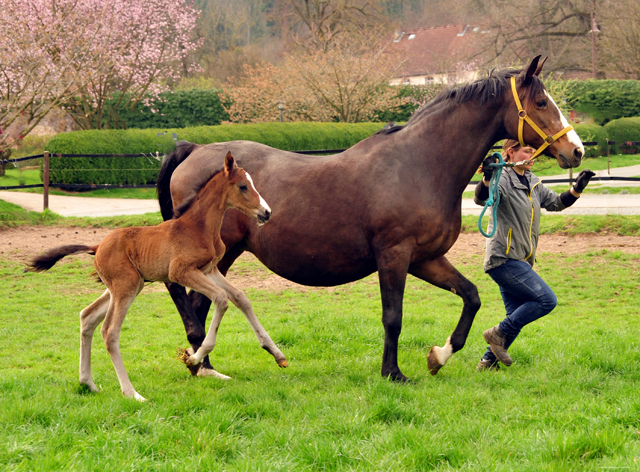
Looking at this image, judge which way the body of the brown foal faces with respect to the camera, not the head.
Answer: to the viewer's right

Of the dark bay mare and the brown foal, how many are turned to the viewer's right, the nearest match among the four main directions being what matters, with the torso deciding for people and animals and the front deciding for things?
2

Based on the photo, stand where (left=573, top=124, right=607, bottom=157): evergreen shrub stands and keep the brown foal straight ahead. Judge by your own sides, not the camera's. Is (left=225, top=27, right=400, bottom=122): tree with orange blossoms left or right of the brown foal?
right

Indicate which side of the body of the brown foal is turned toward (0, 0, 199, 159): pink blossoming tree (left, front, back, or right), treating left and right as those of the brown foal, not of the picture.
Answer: left

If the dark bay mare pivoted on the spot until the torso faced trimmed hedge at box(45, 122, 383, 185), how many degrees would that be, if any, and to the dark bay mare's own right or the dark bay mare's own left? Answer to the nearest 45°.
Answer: approximately 135° to the dark bay mare's own left

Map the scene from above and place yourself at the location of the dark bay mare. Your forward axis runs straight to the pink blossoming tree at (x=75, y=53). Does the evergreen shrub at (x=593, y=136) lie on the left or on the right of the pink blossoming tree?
right

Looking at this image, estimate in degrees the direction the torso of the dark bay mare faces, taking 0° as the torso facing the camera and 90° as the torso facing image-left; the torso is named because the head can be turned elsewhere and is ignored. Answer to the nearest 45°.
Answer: approximately 270°

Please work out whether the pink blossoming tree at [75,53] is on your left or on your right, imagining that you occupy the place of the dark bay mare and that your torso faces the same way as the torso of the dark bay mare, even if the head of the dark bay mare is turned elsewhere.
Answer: on your left

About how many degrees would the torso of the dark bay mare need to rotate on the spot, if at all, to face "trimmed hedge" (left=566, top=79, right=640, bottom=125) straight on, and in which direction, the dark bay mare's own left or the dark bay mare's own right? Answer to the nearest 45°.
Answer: approximately 90° to the dark bay mare's own left

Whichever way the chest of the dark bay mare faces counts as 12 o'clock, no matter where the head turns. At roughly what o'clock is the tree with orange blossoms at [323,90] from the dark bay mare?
The tree with orange blossoms is roughly at 9 o'clock from the dark bay mare.

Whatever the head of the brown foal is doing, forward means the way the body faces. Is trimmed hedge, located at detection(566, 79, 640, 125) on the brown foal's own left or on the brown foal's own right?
on the brown foal's own left
